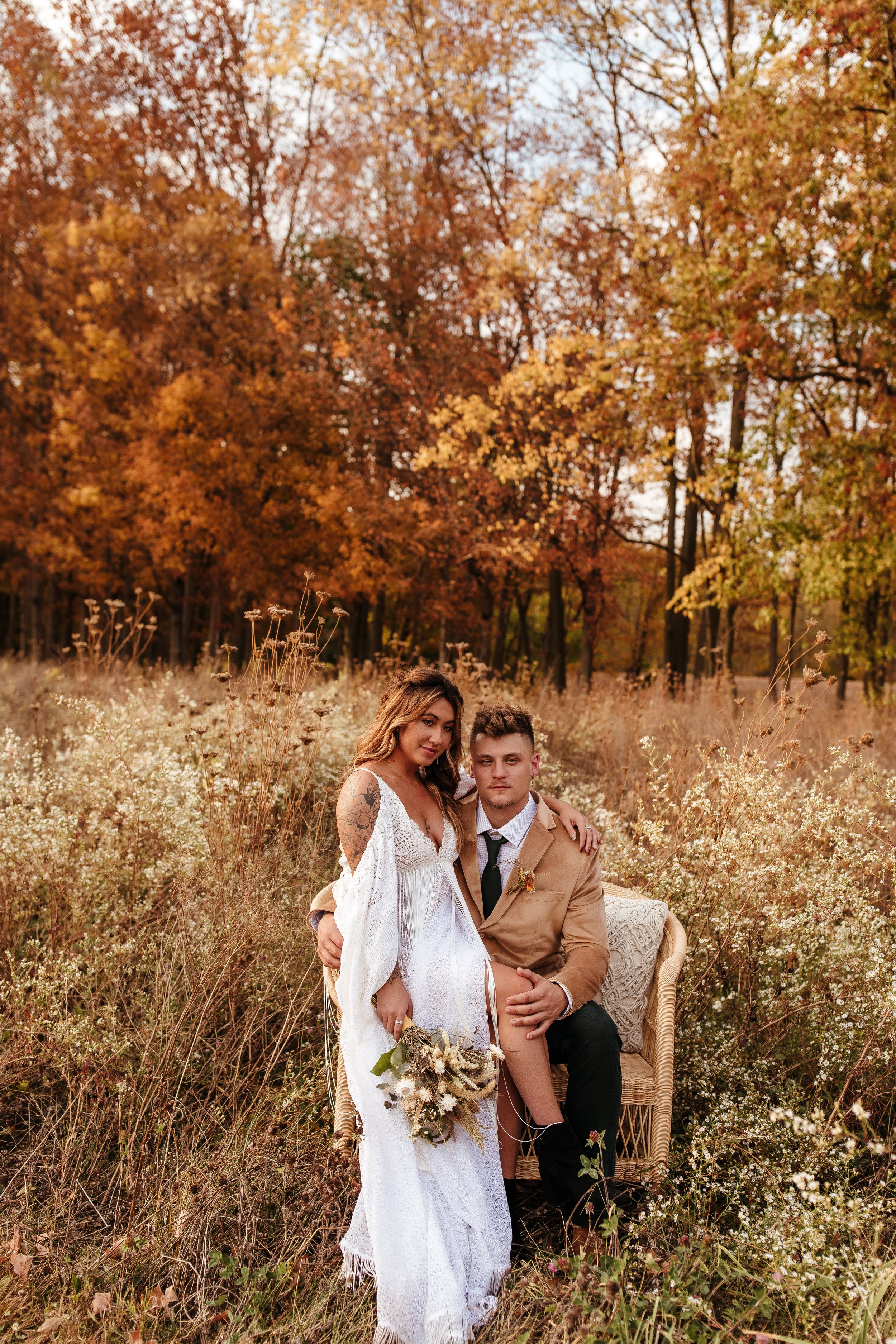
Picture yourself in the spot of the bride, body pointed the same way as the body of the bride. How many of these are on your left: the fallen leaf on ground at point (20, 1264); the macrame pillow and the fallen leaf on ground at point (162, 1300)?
1

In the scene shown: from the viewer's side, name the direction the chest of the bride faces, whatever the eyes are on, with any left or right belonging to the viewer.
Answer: facing the viewer and to the right of the viewer

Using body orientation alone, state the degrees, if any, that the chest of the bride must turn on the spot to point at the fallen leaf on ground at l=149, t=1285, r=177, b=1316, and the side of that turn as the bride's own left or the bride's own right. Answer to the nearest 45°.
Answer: approximately 90° to the bride's own right

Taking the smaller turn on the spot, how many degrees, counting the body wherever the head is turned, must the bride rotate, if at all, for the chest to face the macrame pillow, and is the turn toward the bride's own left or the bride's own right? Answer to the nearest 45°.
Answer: approximately 90° to the bride's own left

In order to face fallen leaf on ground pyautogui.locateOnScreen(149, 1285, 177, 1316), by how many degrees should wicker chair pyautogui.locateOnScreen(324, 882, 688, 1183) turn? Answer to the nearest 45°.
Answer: approximately 45° to its right

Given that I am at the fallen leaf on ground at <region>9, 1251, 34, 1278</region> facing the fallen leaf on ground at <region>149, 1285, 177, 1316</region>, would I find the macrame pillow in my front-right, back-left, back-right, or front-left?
front-left

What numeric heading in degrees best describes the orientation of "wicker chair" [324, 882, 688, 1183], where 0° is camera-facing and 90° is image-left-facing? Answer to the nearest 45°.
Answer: approximately 0°

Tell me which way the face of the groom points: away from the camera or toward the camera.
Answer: toward the camera

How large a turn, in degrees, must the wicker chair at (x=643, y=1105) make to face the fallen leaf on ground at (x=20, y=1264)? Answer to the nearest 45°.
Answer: approximately 90° to its right
